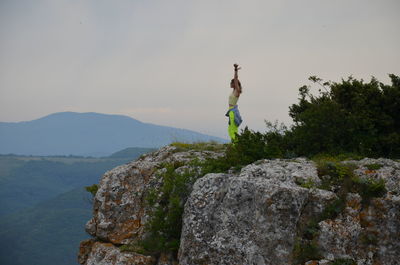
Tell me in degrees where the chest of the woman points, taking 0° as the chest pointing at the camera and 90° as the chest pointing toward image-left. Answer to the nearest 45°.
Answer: approximately 90°

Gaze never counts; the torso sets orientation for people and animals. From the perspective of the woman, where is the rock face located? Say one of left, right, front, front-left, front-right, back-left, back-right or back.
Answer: front-left

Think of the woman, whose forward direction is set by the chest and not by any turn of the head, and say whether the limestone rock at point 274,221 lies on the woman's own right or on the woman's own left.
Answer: on the woman's own left

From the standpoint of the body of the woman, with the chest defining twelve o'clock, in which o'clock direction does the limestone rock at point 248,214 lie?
The limestone rock is roughly at 9 o'clock from the woman.
